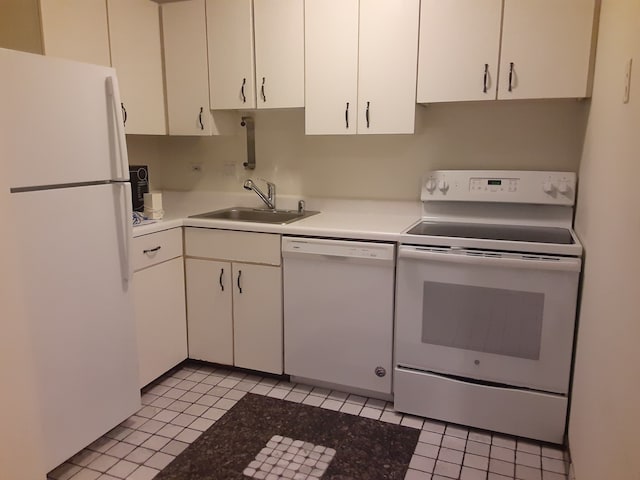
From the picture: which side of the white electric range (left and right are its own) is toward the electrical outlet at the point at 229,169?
right

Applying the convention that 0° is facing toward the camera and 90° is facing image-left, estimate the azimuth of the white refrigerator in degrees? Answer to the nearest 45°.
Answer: approximately 315°

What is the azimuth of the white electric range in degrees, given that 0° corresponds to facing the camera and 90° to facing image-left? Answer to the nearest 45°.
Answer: approximately 0°

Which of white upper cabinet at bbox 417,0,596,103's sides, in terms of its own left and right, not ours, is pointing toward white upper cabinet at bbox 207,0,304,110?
right

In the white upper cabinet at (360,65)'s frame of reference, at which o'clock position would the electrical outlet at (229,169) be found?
The electrical outlet is roughly at 4 o'clock from the white upper cabinet.

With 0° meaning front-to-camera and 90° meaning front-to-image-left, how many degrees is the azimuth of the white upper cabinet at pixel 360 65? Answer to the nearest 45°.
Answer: approximately 0°

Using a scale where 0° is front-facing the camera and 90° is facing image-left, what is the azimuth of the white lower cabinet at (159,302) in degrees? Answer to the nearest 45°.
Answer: approximately 315°

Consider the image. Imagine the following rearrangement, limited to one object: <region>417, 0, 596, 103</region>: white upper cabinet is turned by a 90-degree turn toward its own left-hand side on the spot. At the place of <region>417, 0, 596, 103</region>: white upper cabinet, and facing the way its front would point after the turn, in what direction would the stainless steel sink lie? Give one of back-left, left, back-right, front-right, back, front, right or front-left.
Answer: back

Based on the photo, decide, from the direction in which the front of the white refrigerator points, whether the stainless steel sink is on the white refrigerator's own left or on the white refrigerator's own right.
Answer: on the white refrigerator's own left
